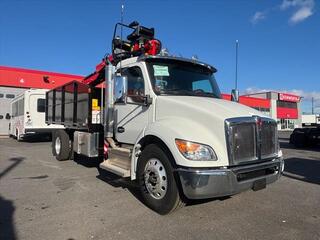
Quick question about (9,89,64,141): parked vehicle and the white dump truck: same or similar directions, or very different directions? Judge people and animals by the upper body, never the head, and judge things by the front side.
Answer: very different directions

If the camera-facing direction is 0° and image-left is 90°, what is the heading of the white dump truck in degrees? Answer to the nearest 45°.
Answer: approximately 315°

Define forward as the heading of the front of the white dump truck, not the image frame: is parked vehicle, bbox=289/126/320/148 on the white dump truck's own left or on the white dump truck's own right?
on the white dump truck's own left

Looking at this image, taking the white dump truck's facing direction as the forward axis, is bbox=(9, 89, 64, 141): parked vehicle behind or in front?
behind
